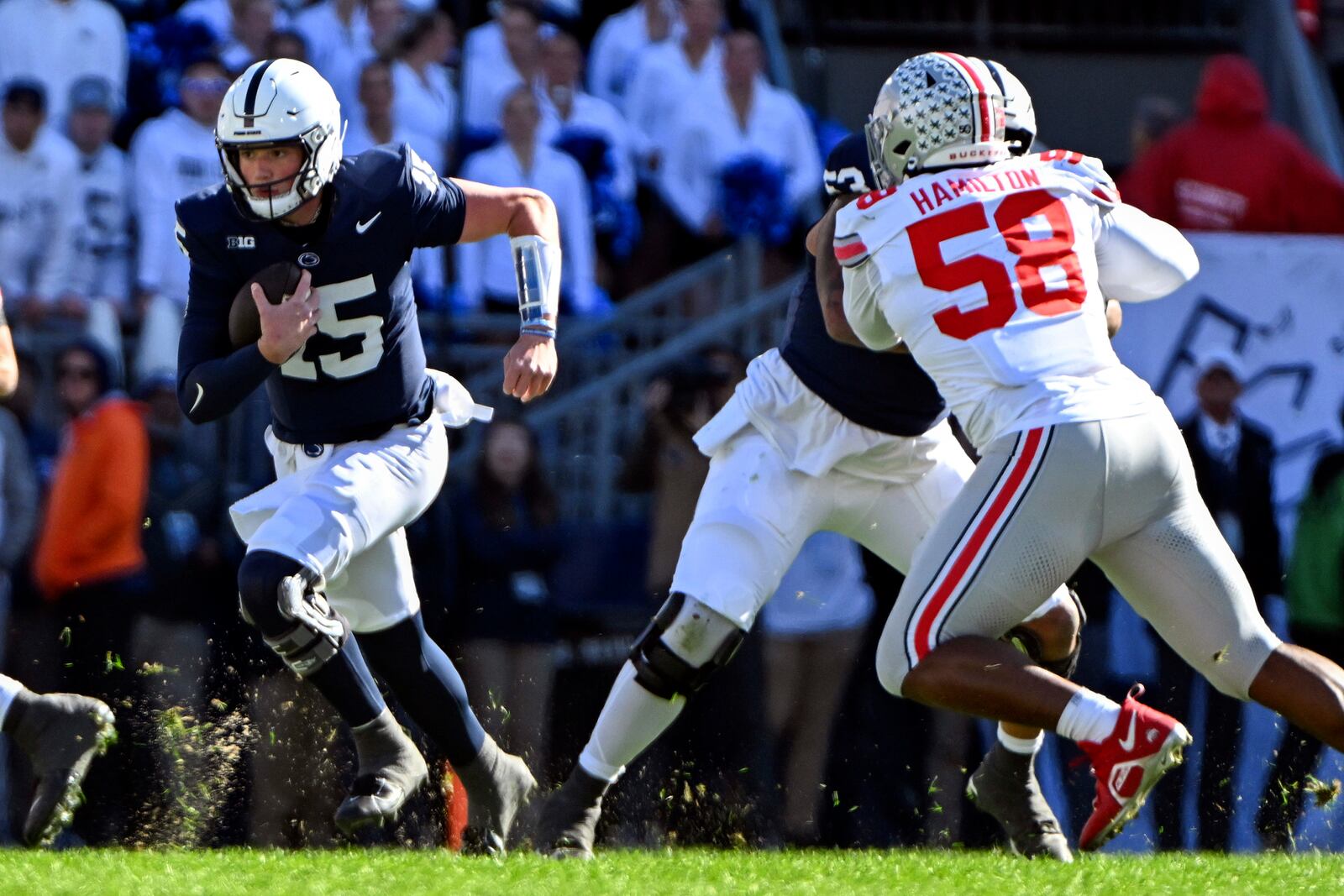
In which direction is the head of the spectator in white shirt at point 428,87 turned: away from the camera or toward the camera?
toward the camera

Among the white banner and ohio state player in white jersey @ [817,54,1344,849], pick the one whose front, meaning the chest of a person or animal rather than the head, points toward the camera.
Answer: the white banner

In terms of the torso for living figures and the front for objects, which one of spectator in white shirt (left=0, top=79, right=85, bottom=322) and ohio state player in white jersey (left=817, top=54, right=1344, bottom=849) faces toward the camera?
the spectator in white shirt

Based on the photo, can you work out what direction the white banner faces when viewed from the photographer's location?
facing the viewer

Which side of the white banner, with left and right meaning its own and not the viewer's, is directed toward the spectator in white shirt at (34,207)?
right

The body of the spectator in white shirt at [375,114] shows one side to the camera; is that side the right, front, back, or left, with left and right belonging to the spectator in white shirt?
front

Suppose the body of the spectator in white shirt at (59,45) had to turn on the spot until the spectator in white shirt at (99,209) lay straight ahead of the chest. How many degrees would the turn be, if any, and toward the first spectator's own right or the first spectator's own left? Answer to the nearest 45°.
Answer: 0° — they already face them

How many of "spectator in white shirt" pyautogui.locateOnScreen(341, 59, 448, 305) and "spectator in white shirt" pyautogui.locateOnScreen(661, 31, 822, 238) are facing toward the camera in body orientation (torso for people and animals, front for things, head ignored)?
2

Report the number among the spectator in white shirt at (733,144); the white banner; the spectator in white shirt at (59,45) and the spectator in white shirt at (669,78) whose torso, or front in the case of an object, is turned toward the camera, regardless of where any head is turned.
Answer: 4

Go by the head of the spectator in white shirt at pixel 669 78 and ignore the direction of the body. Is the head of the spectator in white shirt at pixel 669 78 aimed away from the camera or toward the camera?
toward the camera

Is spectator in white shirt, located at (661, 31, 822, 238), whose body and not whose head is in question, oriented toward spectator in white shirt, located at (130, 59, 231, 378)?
no

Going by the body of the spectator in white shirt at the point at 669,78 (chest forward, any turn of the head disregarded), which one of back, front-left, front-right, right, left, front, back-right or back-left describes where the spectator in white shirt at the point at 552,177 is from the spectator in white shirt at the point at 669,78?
front-right

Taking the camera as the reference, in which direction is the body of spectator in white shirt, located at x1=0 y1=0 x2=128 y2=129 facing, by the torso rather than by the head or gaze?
toward the camera
